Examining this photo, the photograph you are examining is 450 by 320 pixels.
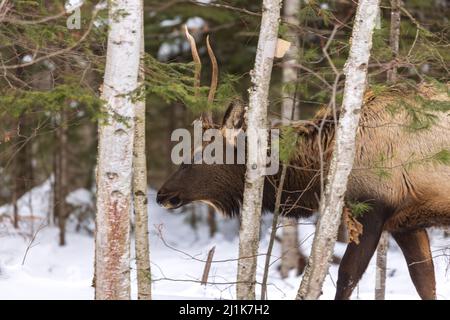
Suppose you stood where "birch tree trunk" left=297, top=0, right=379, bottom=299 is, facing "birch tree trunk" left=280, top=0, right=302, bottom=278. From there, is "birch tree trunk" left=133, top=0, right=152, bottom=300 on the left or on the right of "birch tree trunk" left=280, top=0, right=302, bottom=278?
left

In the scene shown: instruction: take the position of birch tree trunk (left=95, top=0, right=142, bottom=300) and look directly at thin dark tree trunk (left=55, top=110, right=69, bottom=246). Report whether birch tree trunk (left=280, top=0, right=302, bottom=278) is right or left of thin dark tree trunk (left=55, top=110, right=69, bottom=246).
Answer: right

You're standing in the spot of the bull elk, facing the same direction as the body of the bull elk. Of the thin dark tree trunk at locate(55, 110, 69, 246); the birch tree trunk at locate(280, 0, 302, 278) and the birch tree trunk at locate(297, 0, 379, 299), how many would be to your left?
1

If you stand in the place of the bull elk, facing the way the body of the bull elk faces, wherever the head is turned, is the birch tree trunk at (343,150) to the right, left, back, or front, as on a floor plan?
left

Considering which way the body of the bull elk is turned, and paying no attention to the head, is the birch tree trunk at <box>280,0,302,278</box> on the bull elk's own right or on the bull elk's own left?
on the bull elk's own right

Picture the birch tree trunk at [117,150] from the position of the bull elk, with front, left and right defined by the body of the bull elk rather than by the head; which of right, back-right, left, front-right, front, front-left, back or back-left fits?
front-left

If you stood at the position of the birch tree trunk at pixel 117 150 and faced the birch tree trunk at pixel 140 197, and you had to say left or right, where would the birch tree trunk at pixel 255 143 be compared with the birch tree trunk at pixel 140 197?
right

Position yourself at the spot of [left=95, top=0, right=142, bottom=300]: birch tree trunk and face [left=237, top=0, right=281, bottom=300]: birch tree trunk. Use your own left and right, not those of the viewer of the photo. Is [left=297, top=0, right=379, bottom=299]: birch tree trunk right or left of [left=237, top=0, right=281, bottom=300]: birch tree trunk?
right

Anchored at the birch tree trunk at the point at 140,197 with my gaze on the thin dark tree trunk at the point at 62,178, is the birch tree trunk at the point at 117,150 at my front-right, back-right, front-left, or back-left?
back-left

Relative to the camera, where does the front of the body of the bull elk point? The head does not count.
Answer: to the viewer's left
